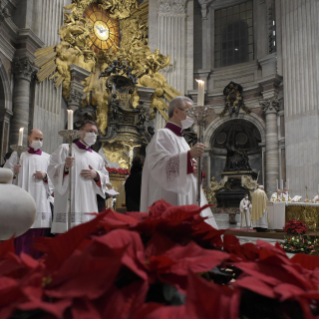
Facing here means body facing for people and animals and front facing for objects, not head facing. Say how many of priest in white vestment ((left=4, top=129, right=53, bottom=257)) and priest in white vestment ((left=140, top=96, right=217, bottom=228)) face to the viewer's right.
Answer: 1

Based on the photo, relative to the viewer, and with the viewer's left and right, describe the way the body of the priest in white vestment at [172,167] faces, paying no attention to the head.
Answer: facing to the right of the viewer

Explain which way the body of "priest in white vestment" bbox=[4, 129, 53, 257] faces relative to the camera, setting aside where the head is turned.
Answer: toward the camera

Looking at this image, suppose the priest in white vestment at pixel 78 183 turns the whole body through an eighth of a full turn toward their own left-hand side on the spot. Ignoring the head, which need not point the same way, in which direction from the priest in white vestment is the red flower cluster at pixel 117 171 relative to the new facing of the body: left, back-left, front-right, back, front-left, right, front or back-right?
left

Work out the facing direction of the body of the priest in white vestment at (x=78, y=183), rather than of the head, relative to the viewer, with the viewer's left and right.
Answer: facing the viewer and to the right of the viewer

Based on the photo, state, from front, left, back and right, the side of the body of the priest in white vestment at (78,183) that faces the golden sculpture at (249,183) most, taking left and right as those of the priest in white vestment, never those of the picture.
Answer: left

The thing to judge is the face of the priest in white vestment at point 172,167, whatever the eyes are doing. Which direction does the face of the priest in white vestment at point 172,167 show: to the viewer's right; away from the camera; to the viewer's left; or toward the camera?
to the viewer's right

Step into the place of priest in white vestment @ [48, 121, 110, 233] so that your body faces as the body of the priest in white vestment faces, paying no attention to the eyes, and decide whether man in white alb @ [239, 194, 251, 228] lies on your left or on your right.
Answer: on your left

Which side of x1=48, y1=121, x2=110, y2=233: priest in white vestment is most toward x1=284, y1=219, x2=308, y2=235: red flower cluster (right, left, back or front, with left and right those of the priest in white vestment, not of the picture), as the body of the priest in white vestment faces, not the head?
left
